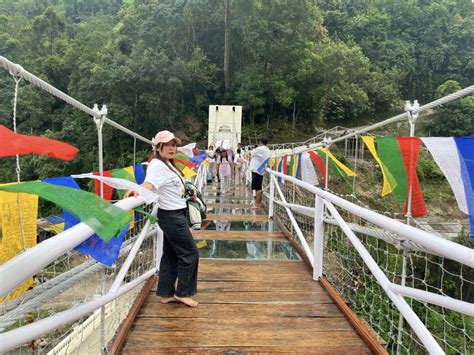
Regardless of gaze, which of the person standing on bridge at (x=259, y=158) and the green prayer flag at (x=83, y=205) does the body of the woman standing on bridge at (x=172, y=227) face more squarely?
the green prayer flag

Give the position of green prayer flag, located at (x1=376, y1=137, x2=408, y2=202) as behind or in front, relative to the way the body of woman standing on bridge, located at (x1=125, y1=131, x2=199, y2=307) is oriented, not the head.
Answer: in front

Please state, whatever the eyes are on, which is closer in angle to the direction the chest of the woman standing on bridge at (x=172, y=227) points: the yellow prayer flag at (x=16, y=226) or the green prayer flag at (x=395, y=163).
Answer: the green prayer flag

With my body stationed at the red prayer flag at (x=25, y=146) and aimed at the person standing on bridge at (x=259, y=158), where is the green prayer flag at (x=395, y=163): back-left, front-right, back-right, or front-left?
front-right

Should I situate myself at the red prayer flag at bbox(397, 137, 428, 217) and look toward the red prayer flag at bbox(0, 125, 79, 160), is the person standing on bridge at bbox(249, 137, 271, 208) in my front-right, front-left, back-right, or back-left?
back-right

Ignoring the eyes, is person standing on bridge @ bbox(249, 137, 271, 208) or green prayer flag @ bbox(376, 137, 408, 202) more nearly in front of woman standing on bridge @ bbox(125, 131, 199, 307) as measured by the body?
the green prayer flag

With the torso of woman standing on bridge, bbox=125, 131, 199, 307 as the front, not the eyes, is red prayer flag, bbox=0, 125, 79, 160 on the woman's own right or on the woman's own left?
on the woman's own right

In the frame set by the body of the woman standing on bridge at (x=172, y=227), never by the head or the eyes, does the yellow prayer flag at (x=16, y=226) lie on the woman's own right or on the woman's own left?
on the woman's own right

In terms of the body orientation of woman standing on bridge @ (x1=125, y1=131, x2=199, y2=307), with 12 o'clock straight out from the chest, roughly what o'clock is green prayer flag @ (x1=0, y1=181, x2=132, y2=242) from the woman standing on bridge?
The green prayer flag is roughly at 2 o'clock from the woman standing on bridge.

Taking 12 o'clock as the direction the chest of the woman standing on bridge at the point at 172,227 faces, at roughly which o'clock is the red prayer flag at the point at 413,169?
The red prayer flag is roughly at 11 o'clock from the woman standing on bridge.
